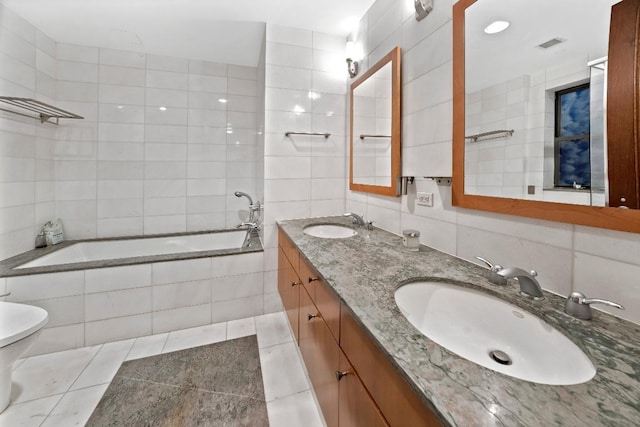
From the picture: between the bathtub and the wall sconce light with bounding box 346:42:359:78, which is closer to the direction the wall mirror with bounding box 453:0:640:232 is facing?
the bathtub

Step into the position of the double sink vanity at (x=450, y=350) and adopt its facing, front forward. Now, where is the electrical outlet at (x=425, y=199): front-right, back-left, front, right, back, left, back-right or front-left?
back-right

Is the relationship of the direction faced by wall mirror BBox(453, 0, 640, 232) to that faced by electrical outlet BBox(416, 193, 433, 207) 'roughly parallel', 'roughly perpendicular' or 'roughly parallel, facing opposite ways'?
roughly parallel

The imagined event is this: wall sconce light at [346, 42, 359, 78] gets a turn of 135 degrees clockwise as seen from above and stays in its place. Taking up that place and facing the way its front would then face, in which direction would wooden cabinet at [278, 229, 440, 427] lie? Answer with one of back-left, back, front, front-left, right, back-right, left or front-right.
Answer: back

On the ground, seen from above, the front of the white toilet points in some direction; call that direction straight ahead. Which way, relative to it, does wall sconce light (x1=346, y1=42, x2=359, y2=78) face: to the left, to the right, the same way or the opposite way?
the opposite way

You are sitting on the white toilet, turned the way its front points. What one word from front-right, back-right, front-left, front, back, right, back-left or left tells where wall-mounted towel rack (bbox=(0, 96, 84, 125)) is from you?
left

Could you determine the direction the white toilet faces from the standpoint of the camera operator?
facing to the right of the viewer

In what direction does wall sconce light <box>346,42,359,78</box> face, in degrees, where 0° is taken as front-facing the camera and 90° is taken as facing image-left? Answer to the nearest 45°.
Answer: approximately 45°

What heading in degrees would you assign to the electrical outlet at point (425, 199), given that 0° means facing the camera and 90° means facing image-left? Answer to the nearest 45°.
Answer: approximately 45°
